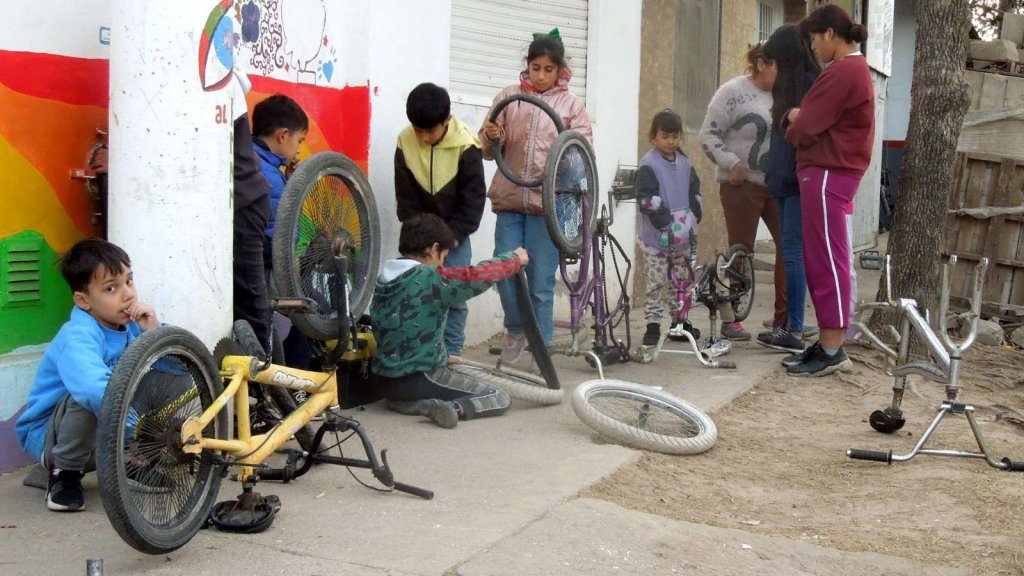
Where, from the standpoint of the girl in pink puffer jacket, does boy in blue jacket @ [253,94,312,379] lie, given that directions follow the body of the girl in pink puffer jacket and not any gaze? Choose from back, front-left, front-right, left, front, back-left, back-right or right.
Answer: front-right

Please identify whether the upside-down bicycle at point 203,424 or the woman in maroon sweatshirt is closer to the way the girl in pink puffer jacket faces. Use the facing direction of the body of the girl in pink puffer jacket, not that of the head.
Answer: the upside-down bicycle

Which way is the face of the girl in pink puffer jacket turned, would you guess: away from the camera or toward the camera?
toward the camera

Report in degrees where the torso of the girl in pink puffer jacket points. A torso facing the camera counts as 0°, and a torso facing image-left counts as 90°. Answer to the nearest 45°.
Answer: approximately 0°

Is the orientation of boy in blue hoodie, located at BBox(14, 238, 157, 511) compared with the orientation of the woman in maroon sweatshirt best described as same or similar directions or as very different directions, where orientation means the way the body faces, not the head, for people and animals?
very different directions

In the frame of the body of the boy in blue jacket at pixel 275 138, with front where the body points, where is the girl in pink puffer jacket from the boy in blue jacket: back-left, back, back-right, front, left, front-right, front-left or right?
front-left

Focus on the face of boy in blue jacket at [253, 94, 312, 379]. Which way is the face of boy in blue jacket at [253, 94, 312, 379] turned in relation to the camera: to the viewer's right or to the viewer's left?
to the viewer's right

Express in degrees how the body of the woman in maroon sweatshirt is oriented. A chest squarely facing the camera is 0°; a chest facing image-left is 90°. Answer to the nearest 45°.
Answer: approximately 90°

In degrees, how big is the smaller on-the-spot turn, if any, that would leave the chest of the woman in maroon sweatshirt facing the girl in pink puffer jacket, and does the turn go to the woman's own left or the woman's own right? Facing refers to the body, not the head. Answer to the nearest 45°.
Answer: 0° — they already face them

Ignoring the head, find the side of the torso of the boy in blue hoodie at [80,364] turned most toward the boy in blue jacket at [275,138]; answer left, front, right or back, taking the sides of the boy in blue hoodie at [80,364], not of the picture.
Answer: left

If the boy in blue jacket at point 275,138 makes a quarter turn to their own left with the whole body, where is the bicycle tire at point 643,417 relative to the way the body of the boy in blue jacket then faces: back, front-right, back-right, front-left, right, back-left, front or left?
right

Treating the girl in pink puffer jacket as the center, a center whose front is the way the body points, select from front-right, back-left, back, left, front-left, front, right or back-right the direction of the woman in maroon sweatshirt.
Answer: left

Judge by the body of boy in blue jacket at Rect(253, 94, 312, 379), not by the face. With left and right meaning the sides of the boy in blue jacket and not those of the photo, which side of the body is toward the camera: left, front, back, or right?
right

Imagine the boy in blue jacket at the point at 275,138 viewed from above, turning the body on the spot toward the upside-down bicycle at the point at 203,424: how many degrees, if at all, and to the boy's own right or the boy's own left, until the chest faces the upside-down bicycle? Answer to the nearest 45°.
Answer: approximately 90° to the boy's own right
